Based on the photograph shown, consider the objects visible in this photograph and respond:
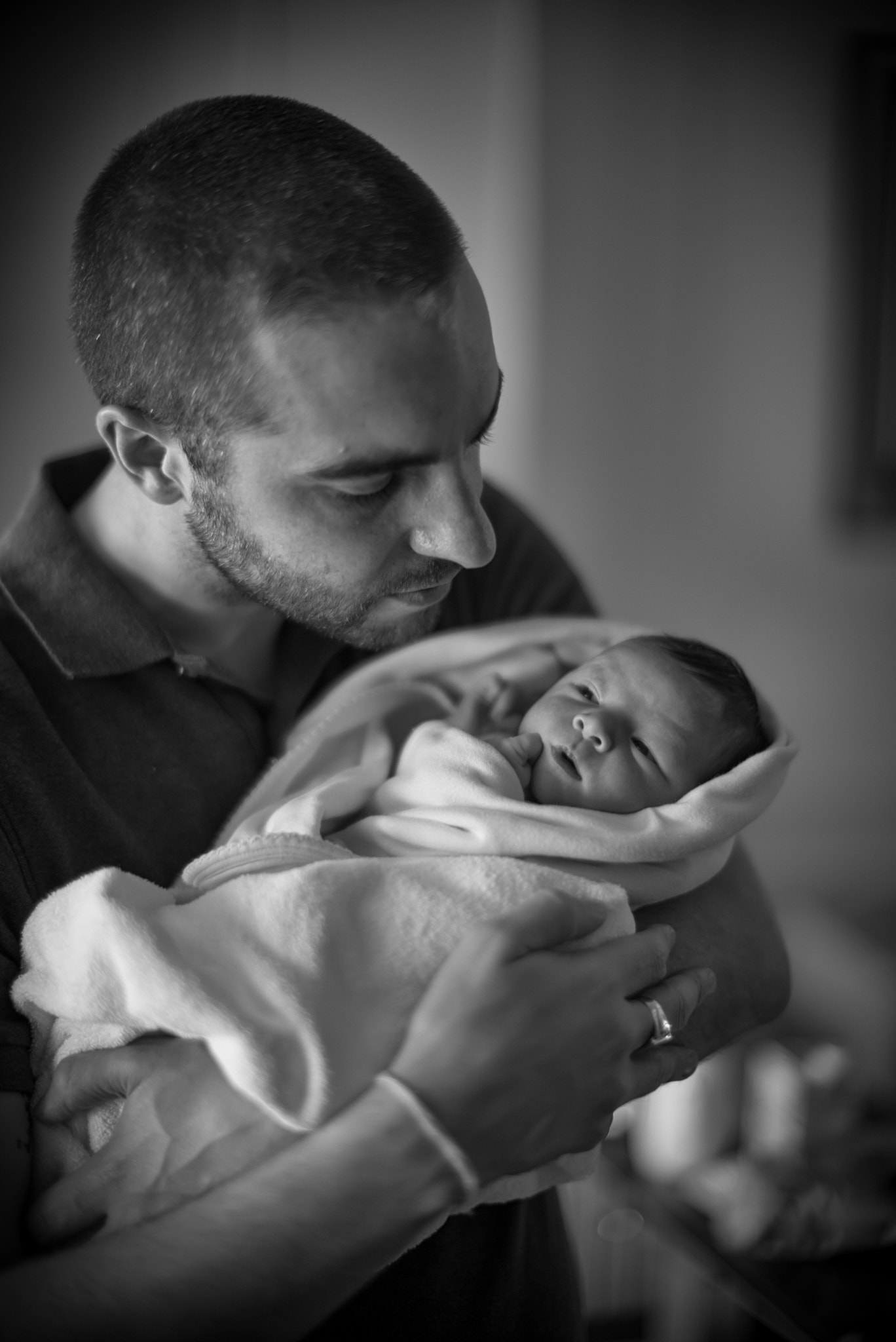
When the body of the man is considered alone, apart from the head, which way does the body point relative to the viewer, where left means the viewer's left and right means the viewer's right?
facing the viewer and to the right of the viewer

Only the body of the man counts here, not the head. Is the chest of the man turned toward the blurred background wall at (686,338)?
no
